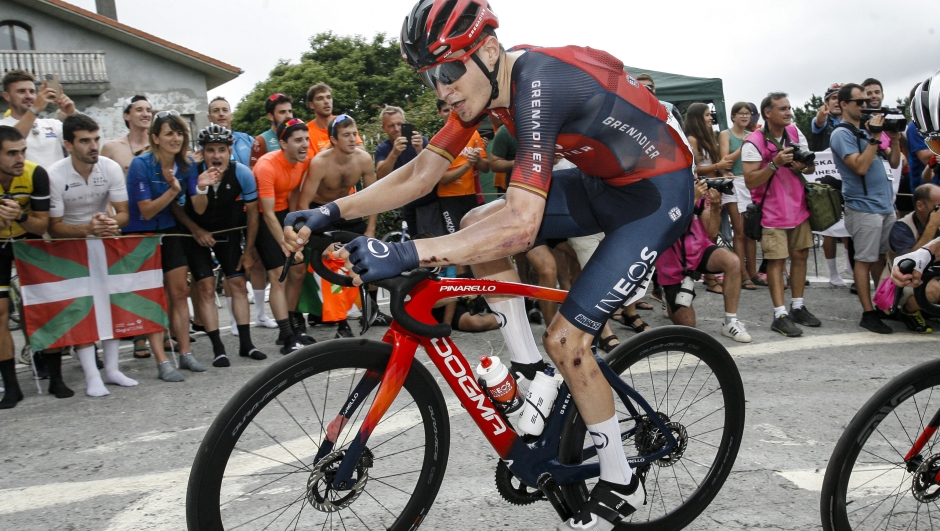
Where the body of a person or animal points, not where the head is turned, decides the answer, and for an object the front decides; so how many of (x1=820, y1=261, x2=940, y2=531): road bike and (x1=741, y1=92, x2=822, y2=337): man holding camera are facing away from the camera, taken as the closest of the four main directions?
0

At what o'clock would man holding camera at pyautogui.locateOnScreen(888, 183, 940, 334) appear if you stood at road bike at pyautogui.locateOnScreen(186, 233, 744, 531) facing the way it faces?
The man holding camera is roughly at 6 o'clock from the road bike.

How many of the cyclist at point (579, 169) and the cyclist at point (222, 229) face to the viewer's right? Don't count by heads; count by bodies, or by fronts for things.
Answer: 0

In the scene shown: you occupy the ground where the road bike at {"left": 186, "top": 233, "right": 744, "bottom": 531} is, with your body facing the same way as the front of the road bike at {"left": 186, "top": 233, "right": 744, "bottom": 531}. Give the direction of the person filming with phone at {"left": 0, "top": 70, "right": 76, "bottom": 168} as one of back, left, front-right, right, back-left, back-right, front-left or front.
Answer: right

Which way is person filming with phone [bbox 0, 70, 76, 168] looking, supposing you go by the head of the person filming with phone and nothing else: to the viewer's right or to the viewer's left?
to the viewer's right

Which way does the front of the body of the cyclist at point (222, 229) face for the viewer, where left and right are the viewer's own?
facing the viewer

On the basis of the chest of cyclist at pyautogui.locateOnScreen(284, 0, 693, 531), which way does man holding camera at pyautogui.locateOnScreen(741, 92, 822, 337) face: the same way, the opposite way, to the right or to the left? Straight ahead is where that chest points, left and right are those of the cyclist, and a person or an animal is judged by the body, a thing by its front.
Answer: to the left

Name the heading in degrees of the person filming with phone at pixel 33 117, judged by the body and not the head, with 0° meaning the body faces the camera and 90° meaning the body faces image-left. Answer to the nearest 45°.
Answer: approximately 315°

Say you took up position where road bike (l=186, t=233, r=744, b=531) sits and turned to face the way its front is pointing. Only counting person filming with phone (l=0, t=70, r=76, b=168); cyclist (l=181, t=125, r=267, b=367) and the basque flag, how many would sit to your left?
0

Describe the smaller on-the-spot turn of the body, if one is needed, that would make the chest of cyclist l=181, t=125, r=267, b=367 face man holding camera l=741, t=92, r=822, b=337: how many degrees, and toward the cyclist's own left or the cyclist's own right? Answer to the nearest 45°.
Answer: approximately 90° to the cyclist's own left

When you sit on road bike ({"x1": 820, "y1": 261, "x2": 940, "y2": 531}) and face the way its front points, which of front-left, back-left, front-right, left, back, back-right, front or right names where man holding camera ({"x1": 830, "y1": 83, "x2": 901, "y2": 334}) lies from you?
back-right

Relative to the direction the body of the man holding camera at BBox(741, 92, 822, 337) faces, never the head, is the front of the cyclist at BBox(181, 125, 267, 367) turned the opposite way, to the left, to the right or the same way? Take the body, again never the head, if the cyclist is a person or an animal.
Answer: the same way

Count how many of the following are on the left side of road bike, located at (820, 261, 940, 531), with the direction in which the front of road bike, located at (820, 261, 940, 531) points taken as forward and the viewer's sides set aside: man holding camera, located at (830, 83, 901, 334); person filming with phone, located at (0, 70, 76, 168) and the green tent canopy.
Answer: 0

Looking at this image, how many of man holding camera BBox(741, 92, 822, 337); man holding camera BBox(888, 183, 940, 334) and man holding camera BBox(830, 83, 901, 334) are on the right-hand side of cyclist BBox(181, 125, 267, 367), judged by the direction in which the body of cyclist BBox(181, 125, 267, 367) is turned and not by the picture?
0

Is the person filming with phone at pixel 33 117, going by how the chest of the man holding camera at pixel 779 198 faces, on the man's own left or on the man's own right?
on the man's own right

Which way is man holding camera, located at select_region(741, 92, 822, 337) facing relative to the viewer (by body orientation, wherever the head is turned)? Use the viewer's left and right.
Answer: facing the viewer and to the right of the viewer

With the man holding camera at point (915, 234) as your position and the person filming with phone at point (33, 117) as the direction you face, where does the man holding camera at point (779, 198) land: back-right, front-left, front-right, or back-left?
front-right

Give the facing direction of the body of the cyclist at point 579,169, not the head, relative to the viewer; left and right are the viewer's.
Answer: facing the viewer and to the left of the viewer

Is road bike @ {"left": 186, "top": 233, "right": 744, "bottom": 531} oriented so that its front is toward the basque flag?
no
